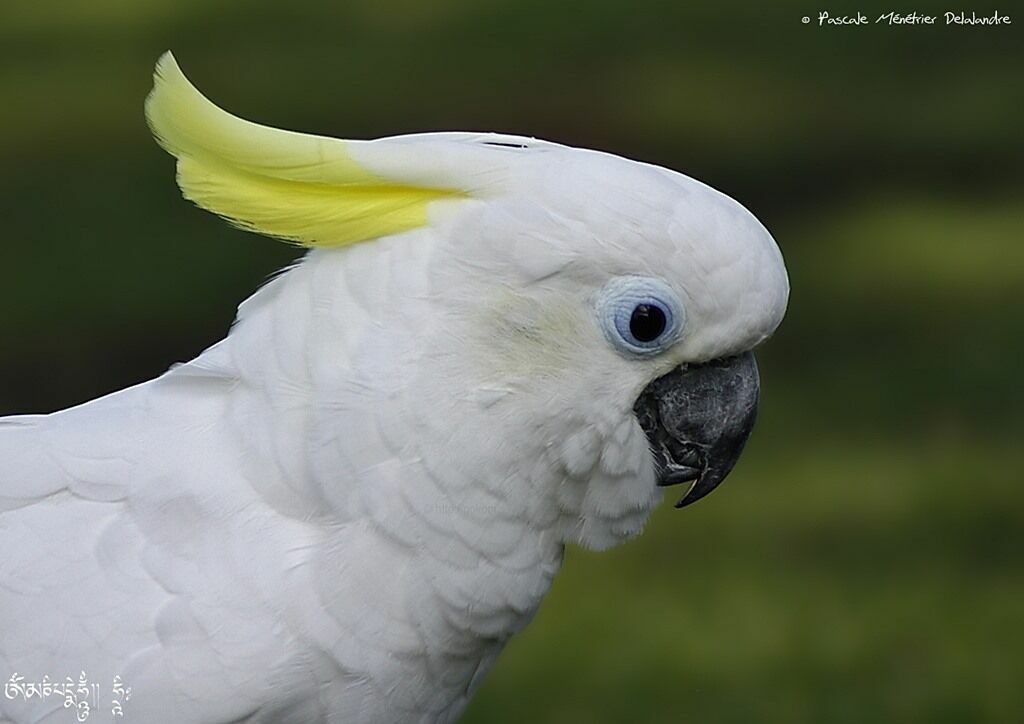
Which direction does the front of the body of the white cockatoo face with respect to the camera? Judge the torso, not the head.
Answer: to the viewer's right
